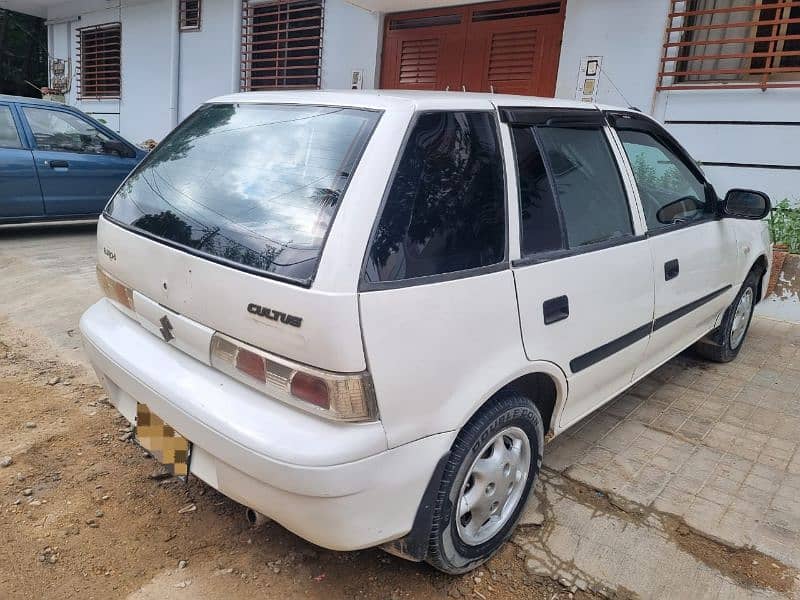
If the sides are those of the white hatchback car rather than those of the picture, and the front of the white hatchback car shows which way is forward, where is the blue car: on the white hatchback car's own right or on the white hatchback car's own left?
on the white hatchback car's own left

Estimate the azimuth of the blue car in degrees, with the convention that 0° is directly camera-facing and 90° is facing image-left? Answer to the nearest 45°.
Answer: approximately 270°

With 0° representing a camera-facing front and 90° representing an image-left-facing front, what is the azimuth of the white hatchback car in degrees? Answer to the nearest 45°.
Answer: approximately 225°

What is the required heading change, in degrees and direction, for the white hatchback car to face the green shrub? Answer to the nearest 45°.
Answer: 0° — it already faces it

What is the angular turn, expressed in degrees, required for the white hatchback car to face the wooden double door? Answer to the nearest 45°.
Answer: approximately 45° to its left

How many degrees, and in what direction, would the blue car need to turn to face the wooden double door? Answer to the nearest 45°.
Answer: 0° — it already faces it
